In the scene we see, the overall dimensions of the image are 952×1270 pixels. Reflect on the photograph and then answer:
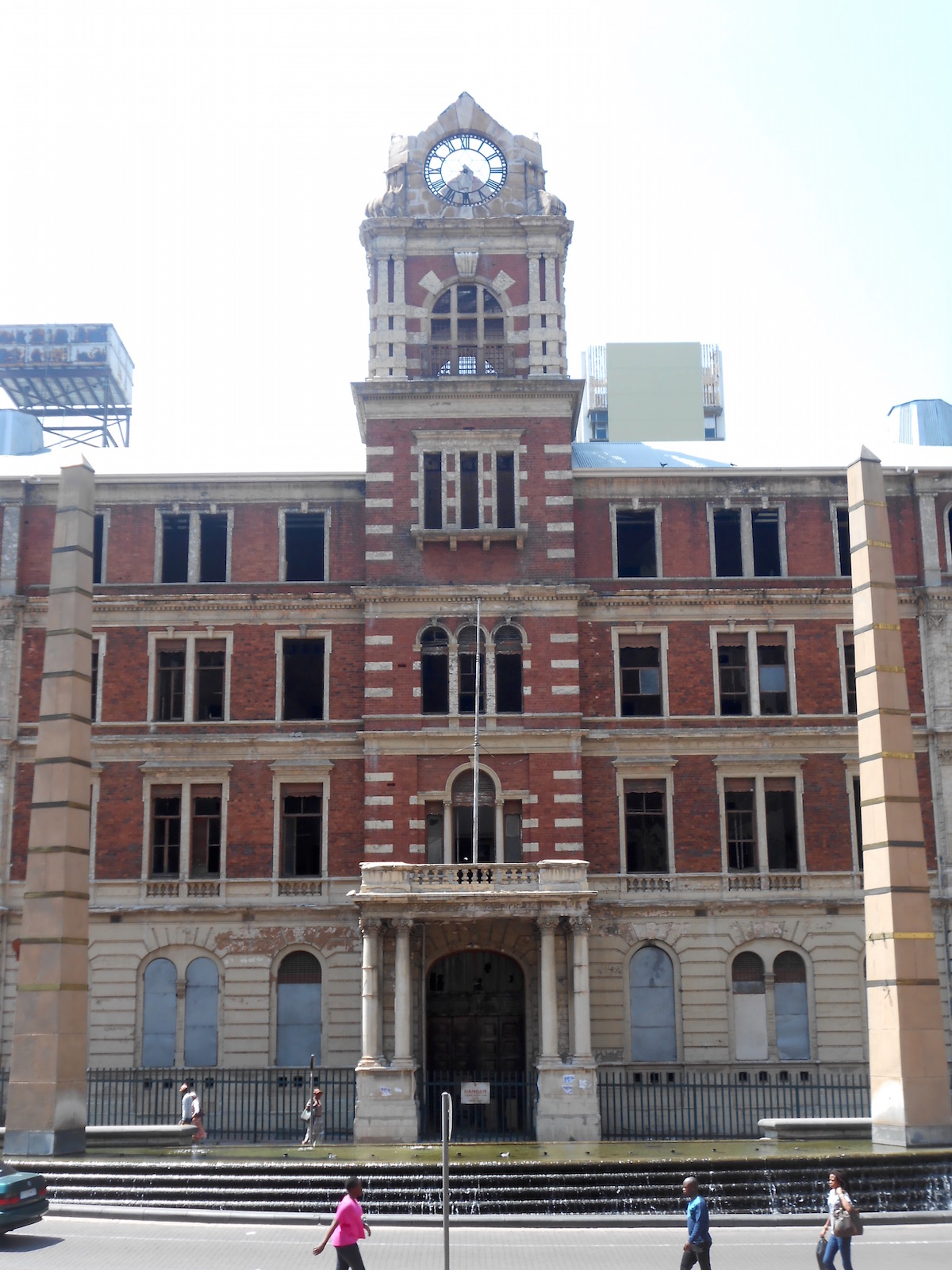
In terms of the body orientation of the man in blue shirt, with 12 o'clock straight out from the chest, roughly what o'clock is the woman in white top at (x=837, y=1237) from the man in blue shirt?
The woman in white top is roughly at 5 o'clock from the man in blue shirt.

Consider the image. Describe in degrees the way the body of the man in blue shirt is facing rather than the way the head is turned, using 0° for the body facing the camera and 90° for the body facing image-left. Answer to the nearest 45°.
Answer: approximately 90°

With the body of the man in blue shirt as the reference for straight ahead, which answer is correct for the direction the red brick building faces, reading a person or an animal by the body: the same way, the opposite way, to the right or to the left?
to the left

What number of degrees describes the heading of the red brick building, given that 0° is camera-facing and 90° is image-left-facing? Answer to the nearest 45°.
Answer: approximately 0°

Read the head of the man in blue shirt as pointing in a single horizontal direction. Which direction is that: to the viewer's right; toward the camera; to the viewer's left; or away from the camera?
to the viewer's left
